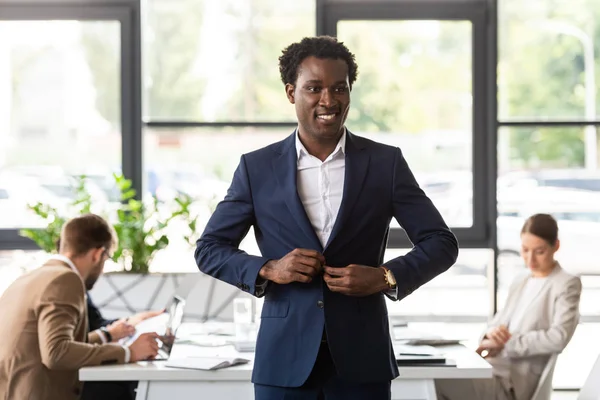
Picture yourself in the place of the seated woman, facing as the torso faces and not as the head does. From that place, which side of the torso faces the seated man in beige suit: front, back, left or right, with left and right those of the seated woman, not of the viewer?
front

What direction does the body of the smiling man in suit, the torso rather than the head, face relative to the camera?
toward the camera

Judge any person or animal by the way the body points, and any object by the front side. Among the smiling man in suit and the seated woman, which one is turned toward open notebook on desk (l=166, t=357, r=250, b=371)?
the seated woman

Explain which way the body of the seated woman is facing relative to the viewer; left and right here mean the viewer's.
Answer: facing the viewer and to the left of the viewer

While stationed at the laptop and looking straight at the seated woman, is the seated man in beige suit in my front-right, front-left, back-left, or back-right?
back-right

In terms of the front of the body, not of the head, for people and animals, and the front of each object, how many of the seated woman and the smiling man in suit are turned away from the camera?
0

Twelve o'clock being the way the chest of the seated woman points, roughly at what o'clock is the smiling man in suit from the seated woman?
The smiling man in suit is roughly at 11 o'clock from the seated woman.

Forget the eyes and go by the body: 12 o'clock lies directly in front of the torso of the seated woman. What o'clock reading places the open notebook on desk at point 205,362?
The open notebook on desk is roughly at 12 o'clock from the seated woman.

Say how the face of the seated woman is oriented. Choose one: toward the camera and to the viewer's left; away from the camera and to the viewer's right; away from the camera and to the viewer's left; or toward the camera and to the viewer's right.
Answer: toward the camera and to the viewer's left

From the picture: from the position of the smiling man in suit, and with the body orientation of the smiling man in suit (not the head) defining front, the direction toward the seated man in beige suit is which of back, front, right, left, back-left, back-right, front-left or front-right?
back-right

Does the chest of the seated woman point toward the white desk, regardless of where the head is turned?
yes
